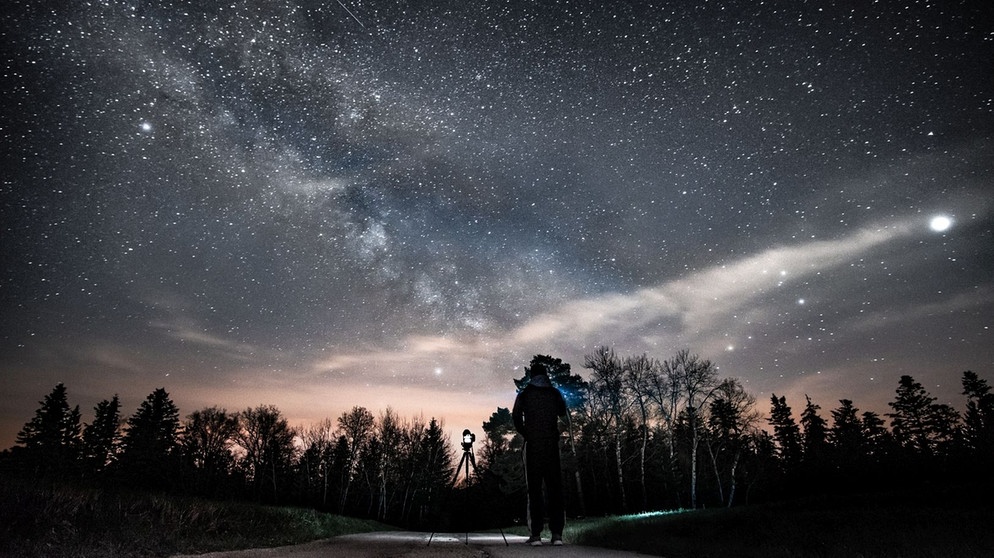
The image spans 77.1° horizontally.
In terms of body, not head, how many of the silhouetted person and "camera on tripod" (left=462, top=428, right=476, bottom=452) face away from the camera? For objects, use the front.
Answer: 2

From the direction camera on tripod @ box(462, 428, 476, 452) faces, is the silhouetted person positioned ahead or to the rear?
to the rear

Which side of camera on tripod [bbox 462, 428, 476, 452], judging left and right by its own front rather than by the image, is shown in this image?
back

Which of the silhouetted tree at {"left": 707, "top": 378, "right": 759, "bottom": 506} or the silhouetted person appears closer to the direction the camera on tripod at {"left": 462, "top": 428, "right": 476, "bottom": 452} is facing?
the silhouetted tree

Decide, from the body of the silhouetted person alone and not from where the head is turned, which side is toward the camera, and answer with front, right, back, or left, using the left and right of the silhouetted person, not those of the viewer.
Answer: back

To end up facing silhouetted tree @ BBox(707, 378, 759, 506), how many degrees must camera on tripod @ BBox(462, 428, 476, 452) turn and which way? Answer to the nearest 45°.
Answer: approximately 45° to its right
